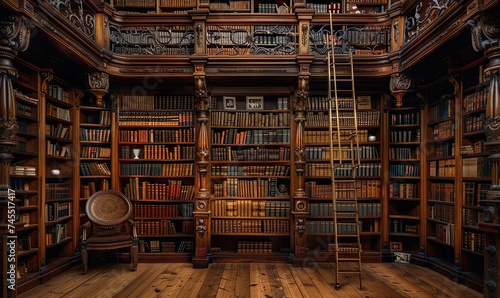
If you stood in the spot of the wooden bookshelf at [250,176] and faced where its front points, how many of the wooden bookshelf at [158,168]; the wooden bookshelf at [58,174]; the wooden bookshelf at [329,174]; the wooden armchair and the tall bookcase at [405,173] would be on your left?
2

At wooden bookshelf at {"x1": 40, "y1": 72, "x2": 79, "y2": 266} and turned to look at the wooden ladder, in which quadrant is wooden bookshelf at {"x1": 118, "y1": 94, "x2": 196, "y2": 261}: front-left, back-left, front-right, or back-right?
front-left

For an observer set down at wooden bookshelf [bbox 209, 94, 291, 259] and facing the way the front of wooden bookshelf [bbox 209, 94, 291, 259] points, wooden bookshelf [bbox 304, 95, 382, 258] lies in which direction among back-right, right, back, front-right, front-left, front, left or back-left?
left

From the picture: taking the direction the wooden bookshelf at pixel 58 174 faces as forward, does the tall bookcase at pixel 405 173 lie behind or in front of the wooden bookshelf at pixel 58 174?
in front

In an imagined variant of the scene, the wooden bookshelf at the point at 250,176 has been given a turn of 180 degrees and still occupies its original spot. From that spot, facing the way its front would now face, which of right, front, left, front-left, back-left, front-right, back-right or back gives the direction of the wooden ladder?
right

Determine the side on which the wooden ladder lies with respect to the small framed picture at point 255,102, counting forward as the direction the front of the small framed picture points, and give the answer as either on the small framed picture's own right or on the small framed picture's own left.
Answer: on the small framed picture's own left

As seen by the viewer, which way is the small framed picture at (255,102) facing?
toward the camera

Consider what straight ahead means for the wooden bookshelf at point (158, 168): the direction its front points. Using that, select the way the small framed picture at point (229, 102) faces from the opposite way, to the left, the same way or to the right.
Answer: the same way

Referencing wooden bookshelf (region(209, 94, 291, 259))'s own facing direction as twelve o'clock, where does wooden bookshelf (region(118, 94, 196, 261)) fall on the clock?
wooden bookshelf (region(118, 94, 196, 261)) is roughly at 3 o'clock from wooden bookshelf (region(209, 94, 291, 259)).

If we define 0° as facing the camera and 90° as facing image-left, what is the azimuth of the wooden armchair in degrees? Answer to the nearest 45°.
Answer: approximately 0°

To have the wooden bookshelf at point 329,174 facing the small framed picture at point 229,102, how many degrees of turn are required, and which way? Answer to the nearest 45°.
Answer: approximately 90° to its right

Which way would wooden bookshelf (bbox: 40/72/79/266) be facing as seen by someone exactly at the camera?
facing the viewer and to the right of the viewer

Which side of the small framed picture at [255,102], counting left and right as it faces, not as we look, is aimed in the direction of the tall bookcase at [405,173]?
left

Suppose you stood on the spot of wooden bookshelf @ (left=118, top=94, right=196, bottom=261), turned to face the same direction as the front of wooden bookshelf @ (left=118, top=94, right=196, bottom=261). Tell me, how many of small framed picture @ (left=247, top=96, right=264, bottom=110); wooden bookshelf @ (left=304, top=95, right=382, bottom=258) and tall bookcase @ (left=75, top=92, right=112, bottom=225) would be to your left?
2

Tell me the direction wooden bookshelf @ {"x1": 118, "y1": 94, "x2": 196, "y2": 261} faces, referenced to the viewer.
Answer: facing the viewer

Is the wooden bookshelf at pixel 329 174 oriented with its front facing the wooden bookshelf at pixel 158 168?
no
